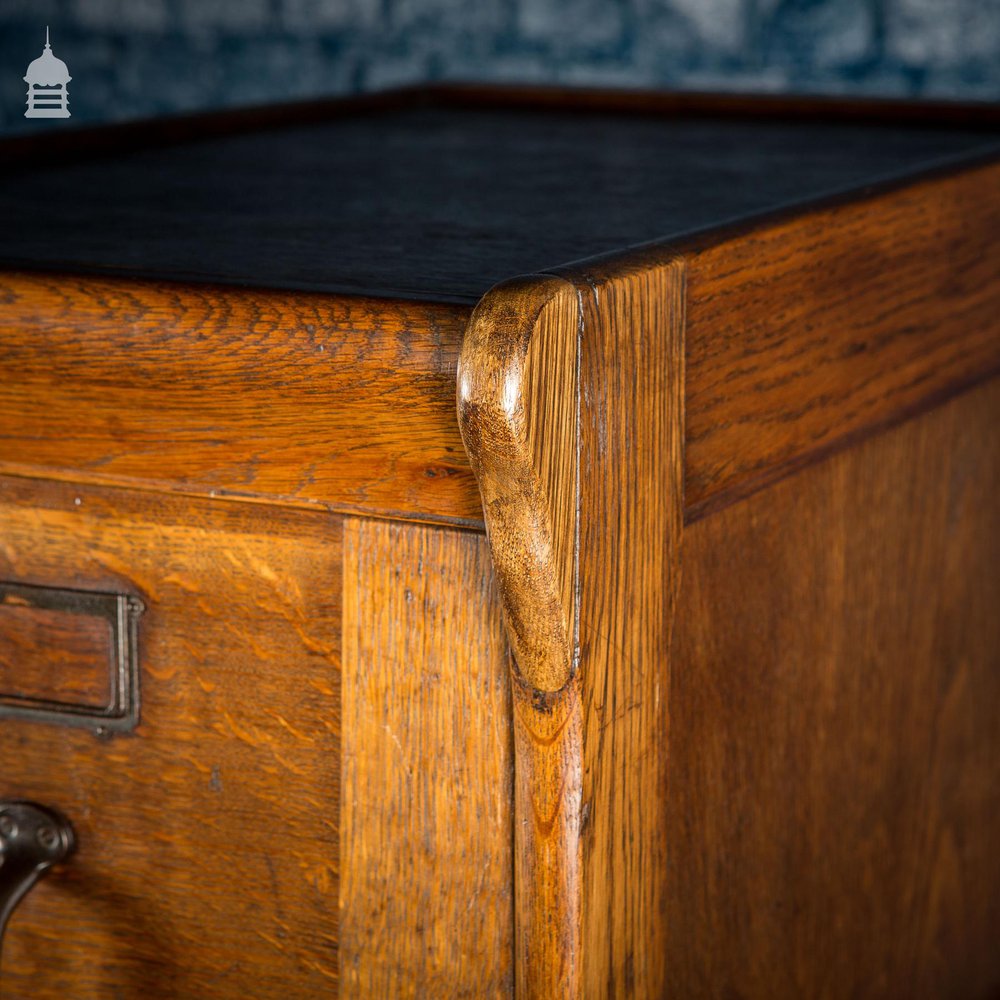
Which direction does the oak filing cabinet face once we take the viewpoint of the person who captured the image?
facing the viewer and to the left of the viewer
